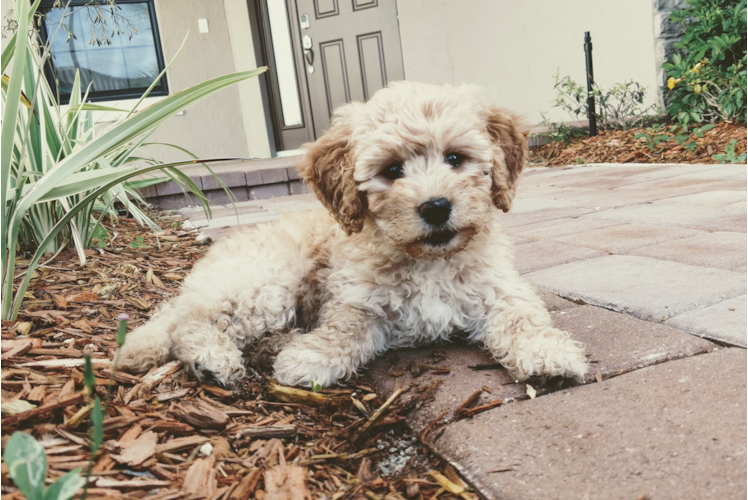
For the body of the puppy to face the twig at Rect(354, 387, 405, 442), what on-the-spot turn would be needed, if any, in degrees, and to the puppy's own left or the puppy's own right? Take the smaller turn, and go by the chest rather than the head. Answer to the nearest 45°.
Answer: approximately 45° to the puppy's own right

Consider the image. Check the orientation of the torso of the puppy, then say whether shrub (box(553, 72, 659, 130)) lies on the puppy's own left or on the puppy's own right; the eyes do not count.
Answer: on the puppy's own left

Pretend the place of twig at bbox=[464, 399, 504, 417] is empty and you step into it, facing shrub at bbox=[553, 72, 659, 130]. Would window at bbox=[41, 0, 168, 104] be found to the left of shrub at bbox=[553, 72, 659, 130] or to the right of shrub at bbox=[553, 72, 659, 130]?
left

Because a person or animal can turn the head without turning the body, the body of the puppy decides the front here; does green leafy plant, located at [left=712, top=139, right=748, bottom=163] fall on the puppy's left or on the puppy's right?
on the puppy's left

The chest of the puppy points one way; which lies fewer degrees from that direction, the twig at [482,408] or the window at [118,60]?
the twig

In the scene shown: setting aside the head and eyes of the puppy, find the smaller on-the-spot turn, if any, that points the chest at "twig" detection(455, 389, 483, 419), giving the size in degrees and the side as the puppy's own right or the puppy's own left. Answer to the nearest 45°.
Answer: approximately 45° to the puppy's own right

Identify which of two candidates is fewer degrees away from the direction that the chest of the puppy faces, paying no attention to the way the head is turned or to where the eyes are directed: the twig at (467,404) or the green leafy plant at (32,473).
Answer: the twig

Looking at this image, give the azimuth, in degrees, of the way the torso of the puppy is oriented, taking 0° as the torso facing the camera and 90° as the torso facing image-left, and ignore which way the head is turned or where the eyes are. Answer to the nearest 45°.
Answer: approximately 315°

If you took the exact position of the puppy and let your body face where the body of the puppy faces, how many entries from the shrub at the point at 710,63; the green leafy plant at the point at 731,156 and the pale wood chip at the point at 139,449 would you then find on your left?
2

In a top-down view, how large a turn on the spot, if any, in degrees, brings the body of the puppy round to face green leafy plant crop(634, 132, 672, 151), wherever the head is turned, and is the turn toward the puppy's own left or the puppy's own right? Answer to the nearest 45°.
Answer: approximately 90° to the puppy's own left
